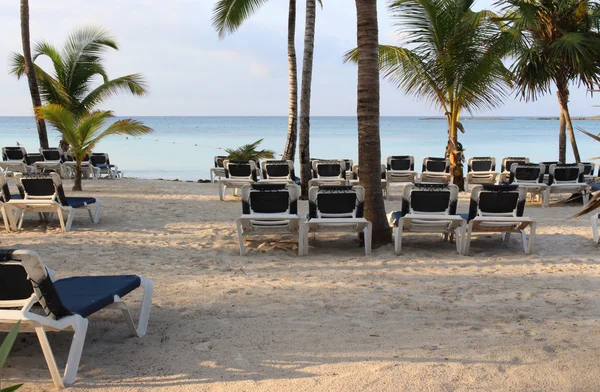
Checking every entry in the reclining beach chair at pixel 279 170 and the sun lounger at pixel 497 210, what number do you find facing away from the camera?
2

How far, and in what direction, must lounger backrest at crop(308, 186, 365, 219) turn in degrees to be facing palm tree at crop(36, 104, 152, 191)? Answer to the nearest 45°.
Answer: approximately 45° to its left

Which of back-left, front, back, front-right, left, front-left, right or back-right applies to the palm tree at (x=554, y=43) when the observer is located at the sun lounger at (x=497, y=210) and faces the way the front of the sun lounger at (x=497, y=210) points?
front

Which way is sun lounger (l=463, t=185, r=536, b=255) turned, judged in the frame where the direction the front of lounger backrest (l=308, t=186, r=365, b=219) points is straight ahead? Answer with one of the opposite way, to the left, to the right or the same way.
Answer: the same way

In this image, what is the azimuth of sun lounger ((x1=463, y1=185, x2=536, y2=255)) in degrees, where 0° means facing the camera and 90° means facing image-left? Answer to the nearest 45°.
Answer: approximately 180°

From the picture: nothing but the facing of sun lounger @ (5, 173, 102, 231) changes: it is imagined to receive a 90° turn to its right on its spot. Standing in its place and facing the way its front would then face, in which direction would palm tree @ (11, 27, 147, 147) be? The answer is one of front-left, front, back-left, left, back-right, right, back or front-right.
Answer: back-left

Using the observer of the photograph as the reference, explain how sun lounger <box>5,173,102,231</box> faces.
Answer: facing away from the viewer and to the right of the viewer

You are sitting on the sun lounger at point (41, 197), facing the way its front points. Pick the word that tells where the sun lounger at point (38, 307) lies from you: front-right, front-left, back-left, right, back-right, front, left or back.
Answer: back-right

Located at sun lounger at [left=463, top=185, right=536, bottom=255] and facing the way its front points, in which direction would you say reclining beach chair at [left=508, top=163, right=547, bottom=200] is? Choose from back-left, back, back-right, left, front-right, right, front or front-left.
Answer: front

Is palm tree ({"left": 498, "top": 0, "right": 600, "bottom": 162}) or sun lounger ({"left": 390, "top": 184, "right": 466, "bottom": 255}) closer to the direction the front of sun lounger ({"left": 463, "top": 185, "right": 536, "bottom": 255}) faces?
the palm tree

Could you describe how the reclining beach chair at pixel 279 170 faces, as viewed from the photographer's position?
facing away from the viewer

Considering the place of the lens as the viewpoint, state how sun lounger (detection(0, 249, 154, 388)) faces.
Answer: facing away from the viewer and to the right of the viewer

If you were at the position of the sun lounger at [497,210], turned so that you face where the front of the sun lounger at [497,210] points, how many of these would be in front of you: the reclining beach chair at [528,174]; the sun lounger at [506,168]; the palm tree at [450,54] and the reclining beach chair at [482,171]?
4

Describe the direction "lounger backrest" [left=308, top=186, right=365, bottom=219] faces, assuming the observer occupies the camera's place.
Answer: facing away from the viewer

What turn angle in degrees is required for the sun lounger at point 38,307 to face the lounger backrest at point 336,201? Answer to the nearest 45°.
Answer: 0° — it already faces it

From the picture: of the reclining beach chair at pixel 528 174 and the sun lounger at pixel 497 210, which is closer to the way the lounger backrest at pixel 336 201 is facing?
the reclining beach chair

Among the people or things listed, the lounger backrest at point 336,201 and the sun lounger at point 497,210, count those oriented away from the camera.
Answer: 2

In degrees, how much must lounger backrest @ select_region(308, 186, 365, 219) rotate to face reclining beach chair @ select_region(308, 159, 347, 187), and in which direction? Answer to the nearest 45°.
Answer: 0° — it already faces it

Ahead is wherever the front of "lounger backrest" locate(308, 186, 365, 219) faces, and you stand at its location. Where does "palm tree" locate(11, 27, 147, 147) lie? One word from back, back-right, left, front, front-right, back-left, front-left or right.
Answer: front-left

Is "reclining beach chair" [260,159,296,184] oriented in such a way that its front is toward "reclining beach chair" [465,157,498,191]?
no
